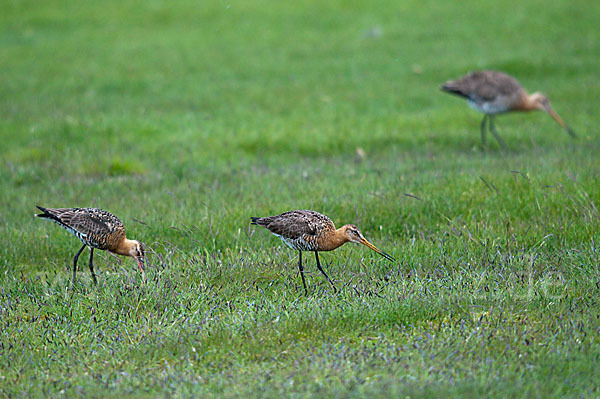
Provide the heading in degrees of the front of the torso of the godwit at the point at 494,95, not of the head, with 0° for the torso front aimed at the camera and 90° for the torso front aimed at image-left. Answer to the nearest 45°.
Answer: approximately 270°

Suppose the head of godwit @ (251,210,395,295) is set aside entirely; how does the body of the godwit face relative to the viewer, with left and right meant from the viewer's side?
facing to the right of the viewer

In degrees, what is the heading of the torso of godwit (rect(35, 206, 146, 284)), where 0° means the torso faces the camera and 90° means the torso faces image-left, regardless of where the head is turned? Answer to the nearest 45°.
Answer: approximately 270°

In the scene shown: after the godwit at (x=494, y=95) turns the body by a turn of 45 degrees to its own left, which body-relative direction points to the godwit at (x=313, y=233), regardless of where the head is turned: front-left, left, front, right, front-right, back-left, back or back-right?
back-right

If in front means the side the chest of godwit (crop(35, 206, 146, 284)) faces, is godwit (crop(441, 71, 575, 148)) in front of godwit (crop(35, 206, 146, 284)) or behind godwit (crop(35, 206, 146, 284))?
in front

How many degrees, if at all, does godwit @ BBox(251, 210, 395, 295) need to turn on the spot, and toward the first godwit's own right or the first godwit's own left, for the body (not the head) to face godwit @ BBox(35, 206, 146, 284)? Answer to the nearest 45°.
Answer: approximately 180°

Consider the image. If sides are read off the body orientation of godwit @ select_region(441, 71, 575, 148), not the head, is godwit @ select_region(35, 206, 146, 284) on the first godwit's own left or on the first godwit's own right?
on the first godwit's own right

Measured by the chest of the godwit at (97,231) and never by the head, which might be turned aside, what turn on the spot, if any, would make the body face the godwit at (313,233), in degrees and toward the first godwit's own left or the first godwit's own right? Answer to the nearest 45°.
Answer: approximately 45° to the first godwit's own right
